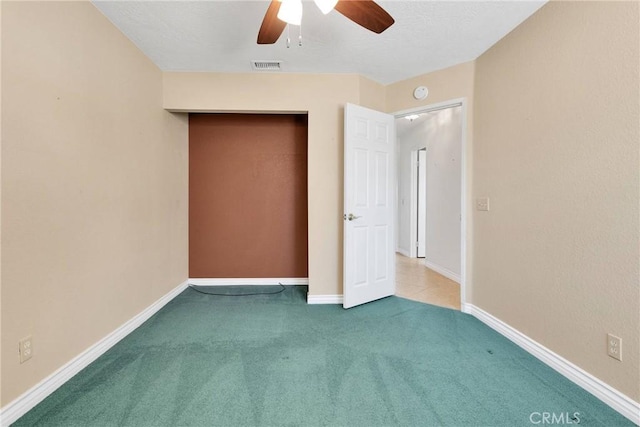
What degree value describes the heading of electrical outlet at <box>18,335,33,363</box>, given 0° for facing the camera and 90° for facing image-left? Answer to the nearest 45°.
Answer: approximately 315°

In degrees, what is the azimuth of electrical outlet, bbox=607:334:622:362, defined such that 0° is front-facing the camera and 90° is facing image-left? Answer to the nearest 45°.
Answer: approximately 45°

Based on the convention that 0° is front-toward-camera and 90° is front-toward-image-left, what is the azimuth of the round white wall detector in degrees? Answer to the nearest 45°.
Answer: approximately 0°

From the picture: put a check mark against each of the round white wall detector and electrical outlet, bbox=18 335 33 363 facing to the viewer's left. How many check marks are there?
0
